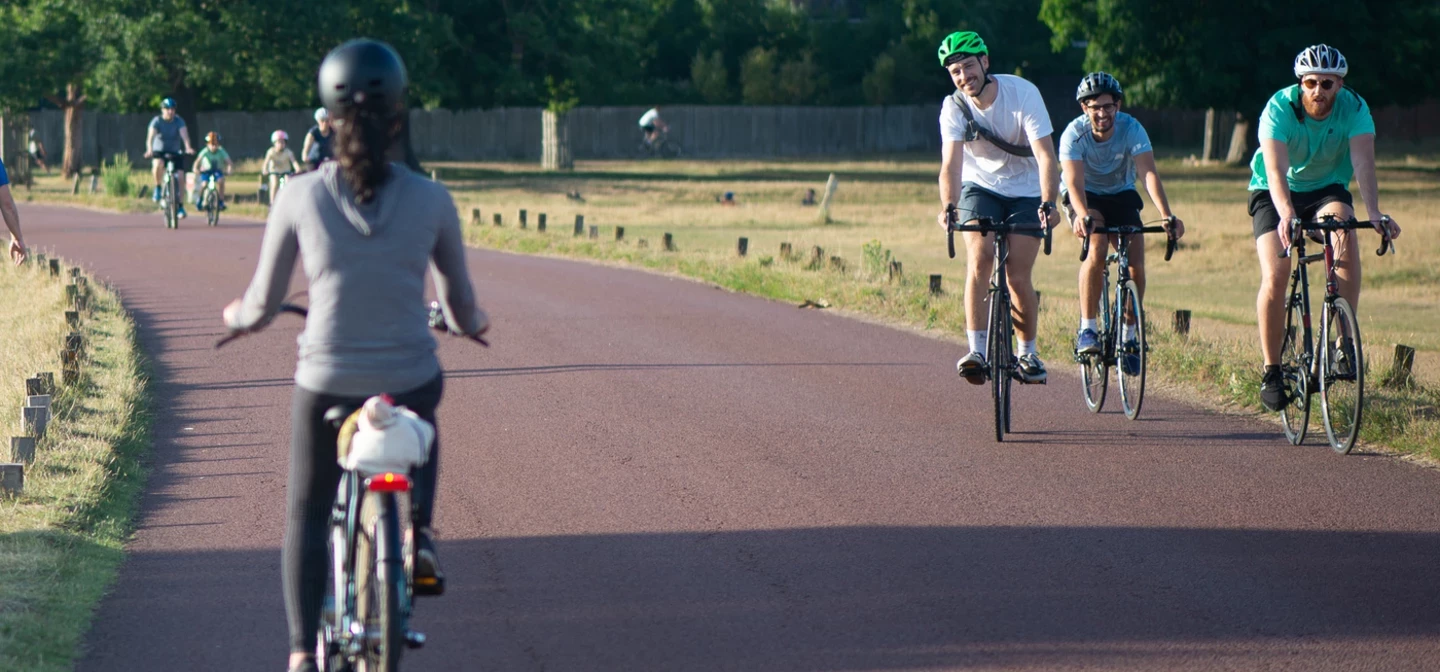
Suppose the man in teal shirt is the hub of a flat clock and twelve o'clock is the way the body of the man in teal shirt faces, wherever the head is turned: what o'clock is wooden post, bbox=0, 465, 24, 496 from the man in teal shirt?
The wooden post is roughly at 2 o'clock from the man in teal shirt.

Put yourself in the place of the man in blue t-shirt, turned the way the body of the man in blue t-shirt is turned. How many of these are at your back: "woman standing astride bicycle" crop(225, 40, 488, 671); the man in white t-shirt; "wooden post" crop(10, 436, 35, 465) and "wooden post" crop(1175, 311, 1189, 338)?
1

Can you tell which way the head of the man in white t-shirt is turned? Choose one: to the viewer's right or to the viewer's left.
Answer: to the viewer's left

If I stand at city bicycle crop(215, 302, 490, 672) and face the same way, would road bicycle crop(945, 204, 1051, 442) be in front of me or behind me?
in front

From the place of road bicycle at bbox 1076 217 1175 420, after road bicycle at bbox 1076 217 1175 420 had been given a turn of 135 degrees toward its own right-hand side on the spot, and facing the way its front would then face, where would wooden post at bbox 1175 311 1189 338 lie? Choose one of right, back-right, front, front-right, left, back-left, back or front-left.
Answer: front-right

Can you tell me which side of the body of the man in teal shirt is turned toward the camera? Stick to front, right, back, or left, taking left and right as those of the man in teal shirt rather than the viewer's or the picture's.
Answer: front

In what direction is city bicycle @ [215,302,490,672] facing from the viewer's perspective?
away from the camera

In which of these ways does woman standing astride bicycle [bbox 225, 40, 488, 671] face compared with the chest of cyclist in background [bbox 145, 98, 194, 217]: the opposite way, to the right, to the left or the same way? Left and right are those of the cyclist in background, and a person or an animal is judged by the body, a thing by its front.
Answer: the opposite way

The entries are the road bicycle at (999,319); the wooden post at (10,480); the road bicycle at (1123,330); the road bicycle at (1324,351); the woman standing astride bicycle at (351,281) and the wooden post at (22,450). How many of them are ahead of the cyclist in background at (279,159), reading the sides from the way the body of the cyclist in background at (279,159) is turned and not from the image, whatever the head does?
6

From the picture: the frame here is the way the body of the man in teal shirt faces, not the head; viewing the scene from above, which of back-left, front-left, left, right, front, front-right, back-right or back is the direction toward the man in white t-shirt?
right

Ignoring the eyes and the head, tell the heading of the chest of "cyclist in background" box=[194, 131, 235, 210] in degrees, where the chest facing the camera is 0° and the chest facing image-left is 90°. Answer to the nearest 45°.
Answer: approximately 0°
